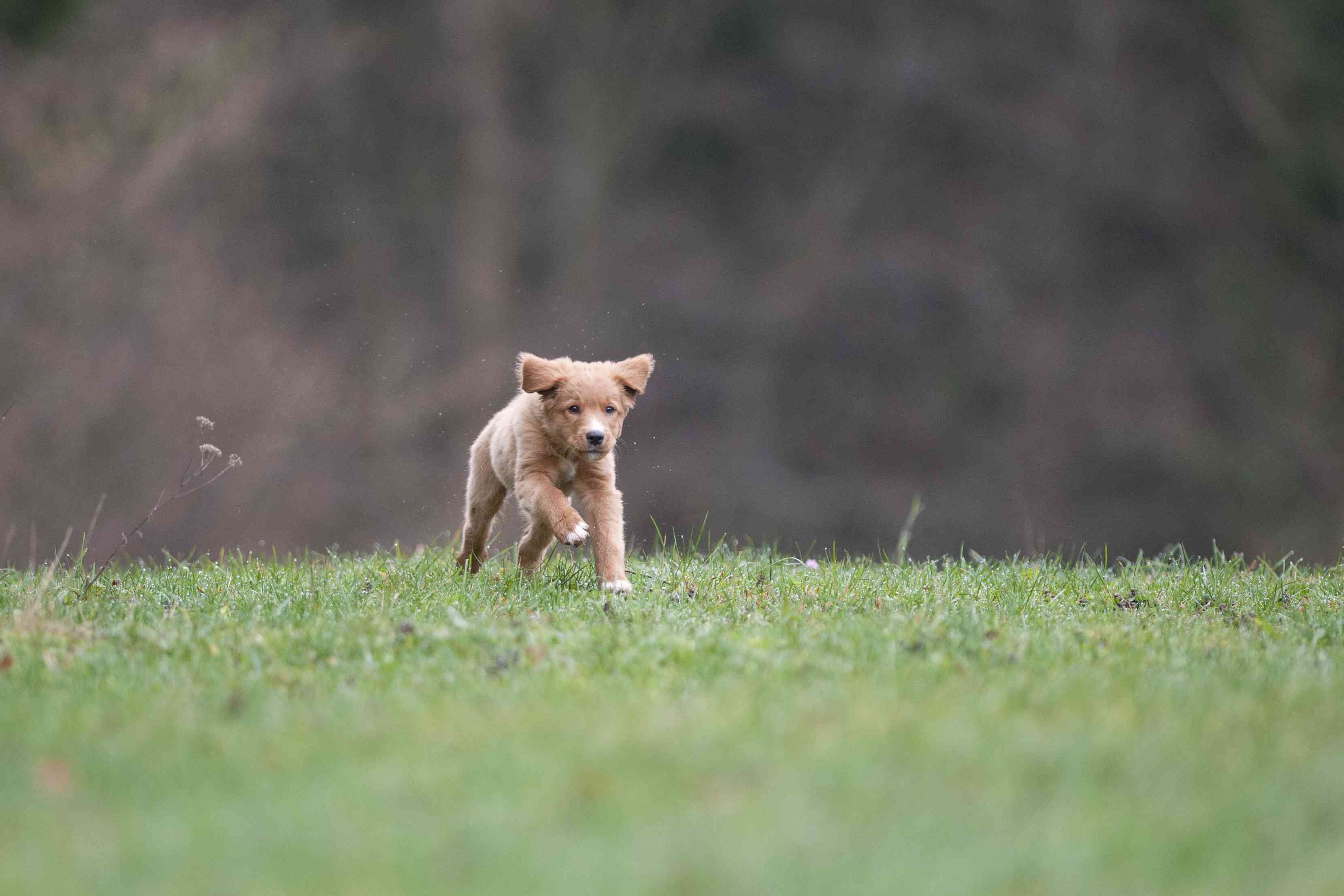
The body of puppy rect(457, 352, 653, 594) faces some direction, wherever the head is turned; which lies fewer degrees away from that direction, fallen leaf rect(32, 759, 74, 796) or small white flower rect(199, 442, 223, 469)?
the fallen leaf

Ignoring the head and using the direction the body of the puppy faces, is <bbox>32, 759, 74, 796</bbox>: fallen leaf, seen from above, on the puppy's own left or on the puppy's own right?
on the puppy's own right

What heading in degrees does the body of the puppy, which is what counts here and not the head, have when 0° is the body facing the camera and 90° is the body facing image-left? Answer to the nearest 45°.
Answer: approximately 315°
